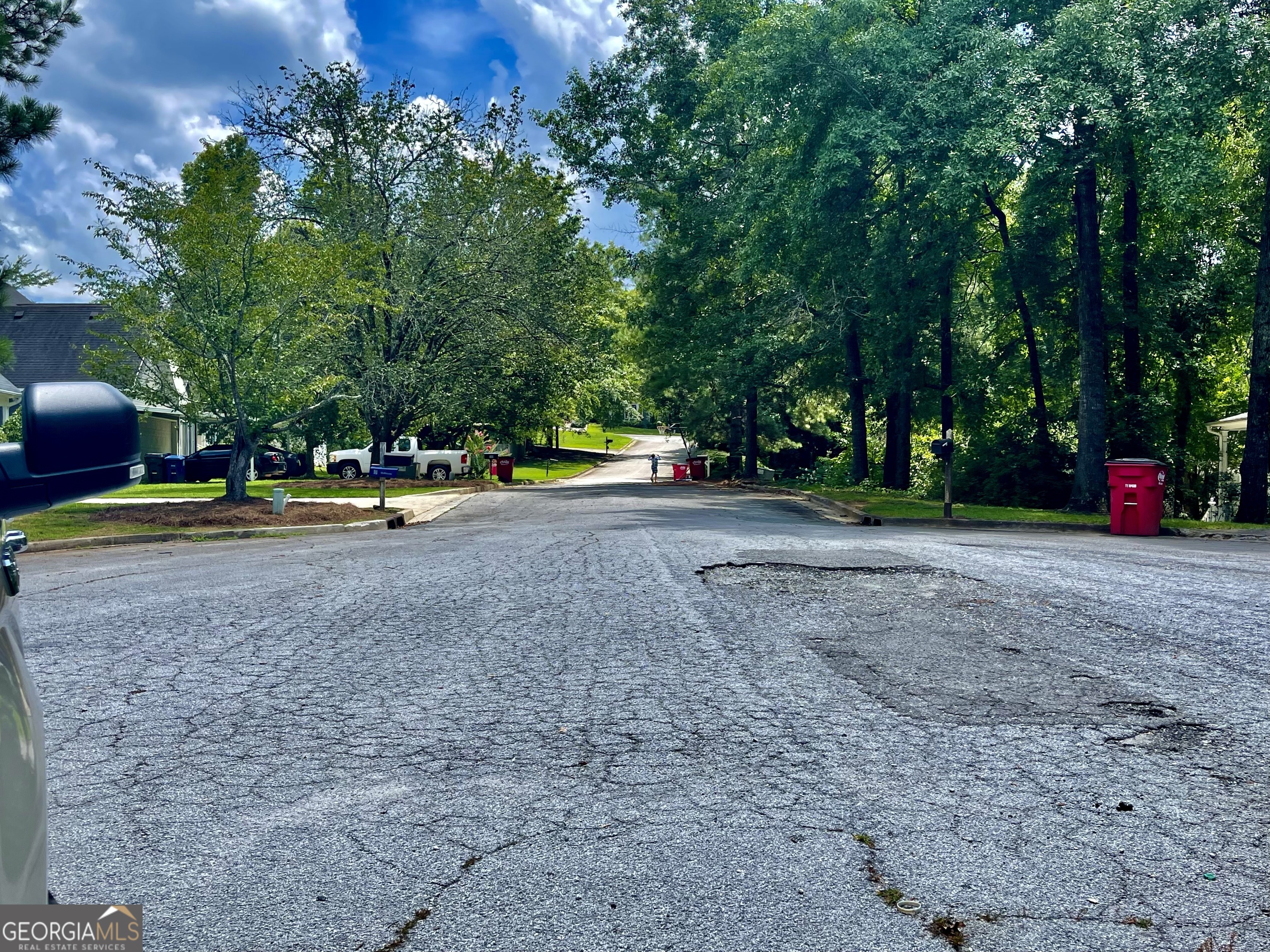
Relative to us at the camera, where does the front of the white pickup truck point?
facing to the left of the viewer

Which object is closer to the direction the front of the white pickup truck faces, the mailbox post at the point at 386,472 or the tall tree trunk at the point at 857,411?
the mailbox post

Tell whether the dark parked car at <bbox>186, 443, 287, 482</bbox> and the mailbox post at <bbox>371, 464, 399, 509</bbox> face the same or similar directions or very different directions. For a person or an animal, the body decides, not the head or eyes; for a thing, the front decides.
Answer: very different directions

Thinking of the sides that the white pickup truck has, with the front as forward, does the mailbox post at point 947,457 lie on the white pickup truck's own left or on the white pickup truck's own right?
on the white pickup truck's own left

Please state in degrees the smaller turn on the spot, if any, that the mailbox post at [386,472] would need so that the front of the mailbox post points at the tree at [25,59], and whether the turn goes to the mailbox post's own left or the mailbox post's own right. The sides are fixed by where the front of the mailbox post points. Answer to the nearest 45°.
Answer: approximately 90° to the mailbox post's own right

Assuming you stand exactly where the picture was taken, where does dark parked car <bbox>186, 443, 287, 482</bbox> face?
facing to the left of the viewer

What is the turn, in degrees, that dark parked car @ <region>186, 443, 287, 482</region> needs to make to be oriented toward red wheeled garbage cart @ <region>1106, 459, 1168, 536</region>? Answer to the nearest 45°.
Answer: approximately 135° to its left

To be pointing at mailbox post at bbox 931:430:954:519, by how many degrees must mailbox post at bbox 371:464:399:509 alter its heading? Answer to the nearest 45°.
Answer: approximately 45° to its right

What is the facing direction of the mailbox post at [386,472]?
to the viewer's right
